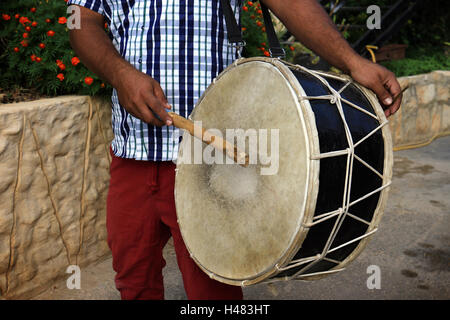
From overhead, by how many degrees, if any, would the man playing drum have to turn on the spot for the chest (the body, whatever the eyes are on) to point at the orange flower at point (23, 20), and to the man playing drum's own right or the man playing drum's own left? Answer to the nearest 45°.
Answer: approximately 135° to the man playing drum's own right

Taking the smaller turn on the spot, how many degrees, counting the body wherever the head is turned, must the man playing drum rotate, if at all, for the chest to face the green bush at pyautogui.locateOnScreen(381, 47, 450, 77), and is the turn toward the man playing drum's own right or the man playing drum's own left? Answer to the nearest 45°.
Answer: approximately 135° to the man playing drum's own left

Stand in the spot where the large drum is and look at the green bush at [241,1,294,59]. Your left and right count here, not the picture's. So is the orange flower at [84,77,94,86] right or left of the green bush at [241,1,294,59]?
left

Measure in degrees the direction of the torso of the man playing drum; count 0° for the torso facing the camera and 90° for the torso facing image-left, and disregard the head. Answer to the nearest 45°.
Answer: approximately 0°

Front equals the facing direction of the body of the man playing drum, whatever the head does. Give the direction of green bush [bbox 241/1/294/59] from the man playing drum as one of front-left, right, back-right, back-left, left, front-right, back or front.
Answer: back

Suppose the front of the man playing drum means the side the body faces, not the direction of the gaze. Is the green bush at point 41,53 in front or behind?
behind
